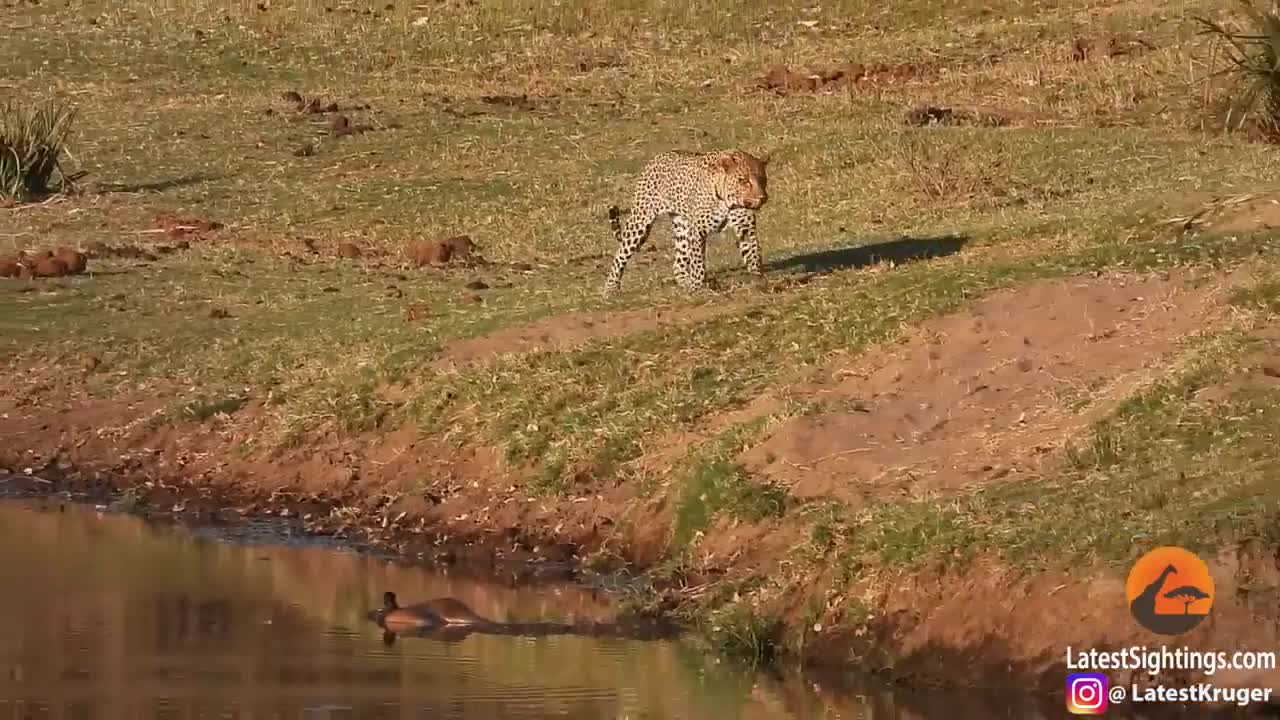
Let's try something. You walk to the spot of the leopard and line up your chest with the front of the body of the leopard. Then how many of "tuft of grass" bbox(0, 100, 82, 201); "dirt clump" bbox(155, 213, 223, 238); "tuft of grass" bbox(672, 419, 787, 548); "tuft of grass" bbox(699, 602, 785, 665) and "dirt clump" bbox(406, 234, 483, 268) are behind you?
3

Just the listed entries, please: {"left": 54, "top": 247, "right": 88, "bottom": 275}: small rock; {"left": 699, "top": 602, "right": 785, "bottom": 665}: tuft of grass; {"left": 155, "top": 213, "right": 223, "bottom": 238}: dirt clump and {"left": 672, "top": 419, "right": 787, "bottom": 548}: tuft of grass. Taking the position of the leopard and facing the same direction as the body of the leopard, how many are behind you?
2

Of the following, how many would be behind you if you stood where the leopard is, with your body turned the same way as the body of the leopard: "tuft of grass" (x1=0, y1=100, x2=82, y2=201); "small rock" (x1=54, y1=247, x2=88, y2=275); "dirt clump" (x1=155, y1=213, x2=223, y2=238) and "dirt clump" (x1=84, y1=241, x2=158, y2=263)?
4

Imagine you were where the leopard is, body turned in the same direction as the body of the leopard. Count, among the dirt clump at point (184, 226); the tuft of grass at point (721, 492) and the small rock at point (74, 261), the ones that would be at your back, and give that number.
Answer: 2

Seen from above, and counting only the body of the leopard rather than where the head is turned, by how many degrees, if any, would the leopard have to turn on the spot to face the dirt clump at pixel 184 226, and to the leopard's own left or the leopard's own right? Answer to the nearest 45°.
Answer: approximately 180°

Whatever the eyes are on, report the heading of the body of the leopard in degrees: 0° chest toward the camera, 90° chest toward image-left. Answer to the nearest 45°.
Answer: approximately 315°

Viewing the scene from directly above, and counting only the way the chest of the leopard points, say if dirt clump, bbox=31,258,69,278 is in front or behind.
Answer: behind

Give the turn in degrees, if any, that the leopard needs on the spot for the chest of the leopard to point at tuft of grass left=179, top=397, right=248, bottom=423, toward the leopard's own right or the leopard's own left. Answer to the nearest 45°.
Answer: approximately 135° to the leopard's own right

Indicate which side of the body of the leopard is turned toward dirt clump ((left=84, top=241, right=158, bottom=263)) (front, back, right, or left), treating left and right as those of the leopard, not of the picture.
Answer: back

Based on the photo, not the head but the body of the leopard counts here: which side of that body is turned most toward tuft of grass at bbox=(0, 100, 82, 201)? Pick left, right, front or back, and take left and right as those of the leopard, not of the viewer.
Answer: back

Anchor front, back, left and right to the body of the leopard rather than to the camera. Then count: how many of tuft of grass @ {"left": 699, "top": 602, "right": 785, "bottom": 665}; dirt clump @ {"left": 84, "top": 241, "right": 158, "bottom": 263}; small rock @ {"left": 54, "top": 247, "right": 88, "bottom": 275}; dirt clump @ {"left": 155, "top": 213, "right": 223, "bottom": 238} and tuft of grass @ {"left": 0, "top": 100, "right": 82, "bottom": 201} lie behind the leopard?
4

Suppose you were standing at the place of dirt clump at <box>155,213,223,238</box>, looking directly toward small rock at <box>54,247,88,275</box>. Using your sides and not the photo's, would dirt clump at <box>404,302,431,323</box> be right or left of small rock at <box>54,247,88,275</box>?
left

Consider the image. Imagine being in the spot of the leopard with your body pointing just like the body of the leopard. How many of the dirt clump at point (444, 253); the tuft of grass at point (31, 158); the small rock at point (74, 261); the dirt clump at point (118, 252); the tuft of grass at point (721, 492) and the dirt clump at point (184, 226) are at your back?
5
